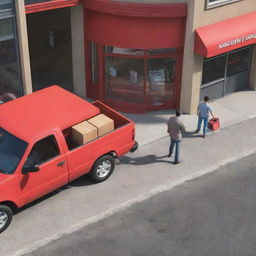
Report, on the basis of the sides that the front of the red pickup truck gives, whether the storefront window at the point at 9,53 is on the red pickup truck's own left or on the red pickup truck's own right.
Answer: on the red pickup truck's own right

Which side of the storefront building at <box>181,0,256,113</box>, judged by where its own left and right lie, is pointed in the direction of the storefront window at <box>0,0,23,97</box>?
right

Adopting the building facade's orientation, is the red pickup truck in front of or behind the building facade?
in front

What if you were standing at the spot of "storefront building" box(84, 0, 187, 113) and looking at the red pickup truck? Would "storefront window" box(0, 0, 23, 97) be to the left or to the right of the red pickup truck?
right

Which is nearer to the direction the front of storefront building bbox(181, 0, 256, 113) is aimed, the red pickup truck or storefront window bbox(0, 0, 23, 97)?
the red pickup truck

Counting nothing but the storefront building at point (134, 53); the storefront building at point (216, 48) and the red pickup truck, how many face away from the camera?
0

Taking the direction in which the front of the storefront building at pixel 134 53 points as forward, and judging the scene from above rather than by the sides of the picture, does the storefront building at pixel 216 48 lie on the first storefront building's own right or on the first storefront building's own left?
on the first storefront building's own left

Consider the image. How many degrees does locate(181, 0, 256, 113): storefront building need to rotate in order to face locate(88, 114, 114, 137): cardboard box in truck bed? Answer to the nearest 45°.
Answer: approximately 90° to its right

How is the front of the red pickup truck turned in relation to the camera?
facing the viewer and to the left of the viewer

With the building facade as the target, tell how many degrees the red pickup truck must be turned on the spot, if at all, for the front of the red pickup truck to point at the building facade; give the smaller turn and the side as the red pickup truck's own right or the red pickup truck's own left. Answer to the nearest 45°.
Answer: approximately 180°

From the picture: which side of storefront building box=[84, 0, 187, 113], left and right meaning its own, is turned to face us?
front

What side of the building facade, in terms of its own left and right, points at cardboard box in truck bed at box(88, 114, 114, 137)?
front

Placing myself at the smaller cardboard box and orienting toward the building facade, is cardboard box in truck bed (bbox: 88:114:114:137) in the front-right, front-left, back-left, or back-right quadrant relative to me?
front-right

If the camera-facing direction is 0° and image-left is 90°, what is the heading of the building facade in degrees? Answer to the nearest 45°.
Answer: approximately 0°

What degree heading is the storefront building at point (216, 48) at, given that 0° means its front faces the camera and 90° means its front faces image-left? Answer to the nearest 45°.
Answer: approximately 315°

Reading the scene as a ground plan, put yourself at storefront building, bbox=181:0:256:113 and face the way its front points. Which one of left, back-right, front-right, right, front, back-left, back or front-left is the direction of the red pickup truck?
right

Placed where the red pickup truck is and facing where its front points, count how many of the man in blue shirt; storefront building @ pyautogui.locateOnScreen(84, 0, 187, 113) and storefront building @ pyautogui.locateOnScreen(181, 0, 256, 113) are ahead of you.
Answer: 0
